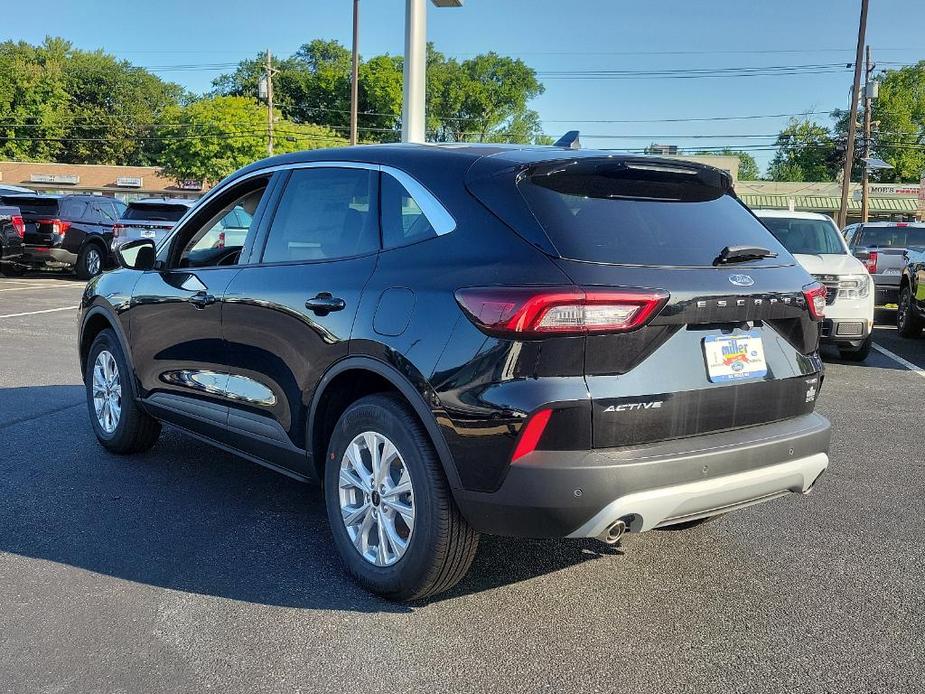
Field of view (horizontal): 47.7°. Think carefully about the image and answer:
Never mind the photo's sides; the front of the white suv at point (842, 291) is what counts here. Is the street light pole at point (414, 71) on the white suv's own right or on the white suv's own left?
on the white suv's own right

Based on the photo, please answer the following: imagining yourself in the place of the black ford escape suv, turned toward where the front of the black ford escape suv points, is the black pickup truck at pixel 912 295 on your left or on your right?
on your right

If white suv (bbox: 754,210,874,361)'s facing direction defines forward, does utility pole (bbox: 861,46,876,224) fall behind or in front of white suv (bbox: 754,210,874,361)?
behind

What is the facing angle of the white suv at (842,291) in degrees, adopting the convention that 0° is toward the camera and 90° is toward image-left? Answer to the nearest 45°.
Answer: approximately 0°

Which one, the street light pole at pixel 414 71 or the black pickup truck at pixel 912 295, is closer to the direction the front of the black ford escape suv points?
the street light pole

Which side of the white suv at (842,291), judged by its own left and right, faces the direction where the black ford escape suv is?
front

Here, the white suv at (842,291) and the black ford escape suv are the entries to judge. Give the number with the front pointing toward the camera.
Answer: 1

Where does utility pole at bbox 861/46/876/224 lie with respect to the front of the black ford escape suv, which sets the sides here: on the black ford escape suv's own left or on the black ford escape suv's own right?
on the black ford escape suv's own right

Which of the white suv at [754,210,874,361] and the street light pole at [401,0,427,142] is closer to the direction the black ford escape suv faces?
the street light pole

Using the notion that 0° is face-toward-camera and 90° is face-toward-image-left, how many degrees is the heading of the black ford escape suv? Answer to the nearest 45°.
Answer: approximately 135°
